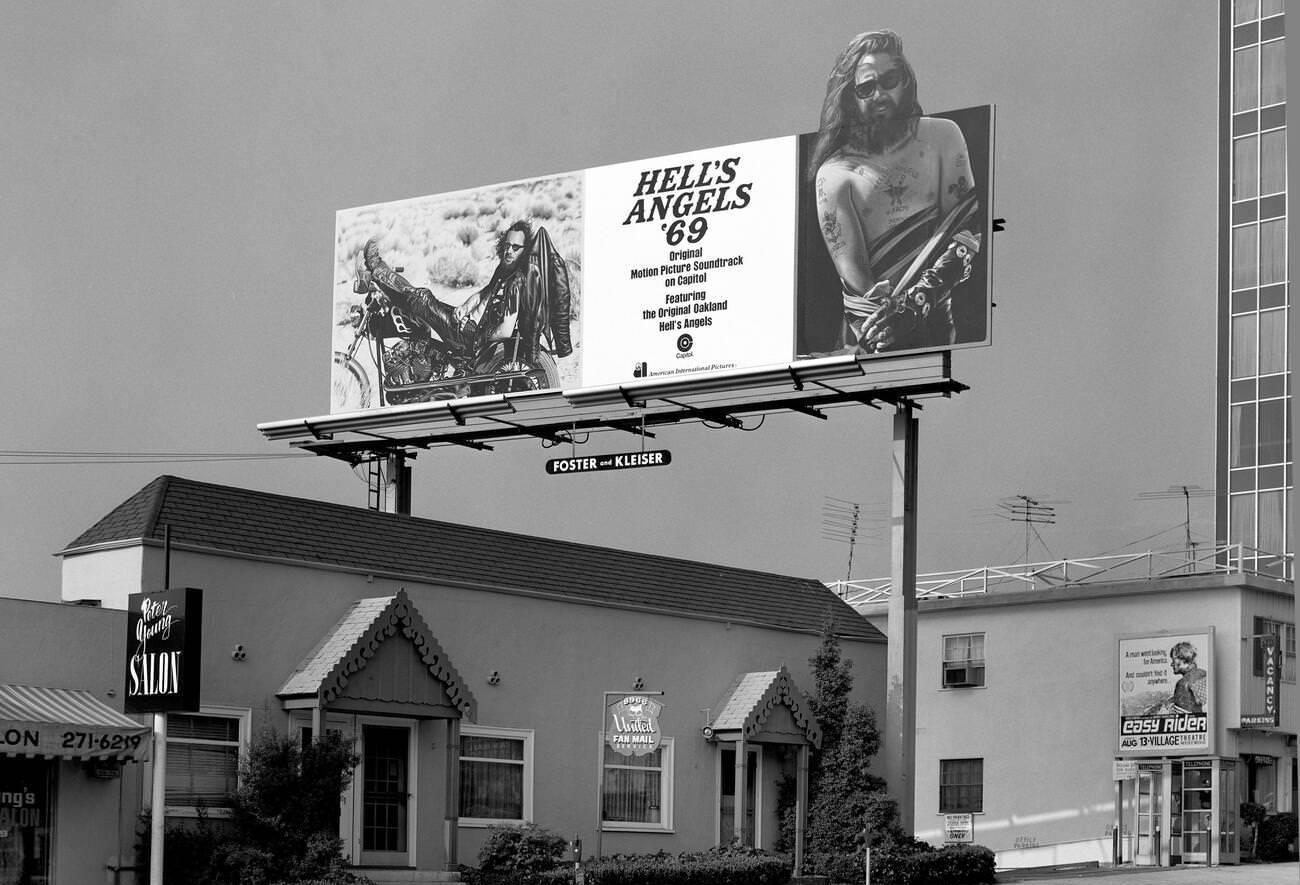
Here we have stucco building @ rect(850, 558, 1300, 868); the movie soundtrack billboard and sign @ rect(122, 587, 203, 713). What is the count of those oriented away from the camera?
0

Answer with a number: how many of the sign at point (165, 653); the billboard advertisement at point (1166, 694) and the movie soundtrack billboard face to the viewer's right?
0

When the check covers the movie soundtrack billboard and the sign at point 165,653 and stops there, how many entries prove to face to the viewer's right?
0

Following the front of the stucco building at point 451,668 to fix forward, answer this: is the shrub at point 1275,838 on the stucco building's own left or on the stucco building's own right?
on the stucco building's own left

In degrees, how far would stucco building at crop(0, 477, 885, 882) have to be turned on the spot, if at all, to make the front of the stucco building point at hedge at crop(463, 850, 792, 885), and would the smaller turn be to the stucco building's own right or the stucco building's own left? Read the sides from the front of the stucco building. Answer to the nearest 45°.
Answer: approximately 45° to the stucco building's own left

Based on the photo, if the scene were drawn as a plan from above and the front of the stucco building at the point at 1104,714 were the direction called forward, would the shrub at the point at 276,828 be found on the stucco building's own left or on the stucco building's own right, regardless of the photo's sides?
on the stucco building's own right

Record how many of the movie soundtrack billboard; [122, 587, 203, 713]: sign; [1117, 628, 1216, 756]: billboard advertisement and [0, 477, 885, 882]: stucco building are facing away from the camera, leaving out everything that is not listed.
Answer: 0

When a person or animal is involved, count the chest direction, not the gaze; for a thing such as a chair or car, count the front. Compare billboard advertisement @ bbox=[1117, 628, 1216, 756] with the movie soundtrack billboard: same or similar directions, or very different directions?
same or similar directions

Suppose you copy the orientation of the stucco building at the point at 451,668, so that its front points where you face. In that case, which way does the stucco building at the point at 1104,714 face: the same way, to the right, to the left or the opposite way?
the same way

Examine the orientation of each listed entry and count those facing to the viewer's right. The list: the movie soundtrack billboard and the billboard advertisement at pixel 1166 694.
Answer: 0

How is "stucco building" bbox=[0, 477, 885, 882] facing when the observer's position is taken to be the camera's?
facing the viewer and to the right of the viewer

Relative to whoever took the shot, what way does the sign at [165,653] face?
facing the viewer and to the left of the viewer

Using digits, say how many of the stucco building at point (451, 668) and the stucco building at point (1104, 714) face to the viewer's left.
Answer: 0
